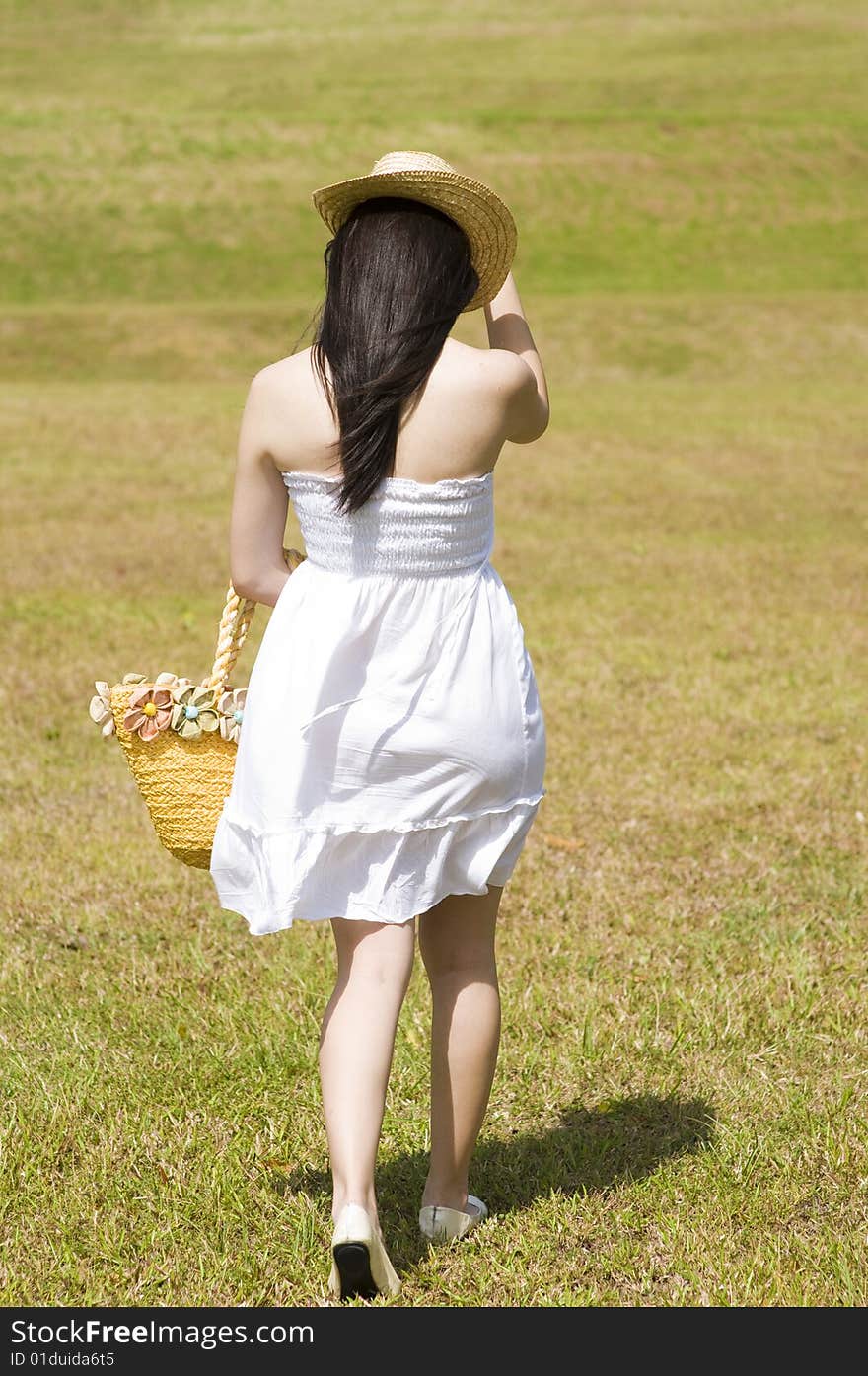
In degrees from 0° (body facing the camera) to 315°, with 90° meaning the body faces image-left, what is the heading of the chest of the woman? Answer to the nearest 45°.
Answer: approximately 180°

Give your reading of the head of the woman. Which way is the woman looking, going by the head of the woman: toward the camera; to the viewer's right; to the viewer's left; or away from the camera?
away from the camera
